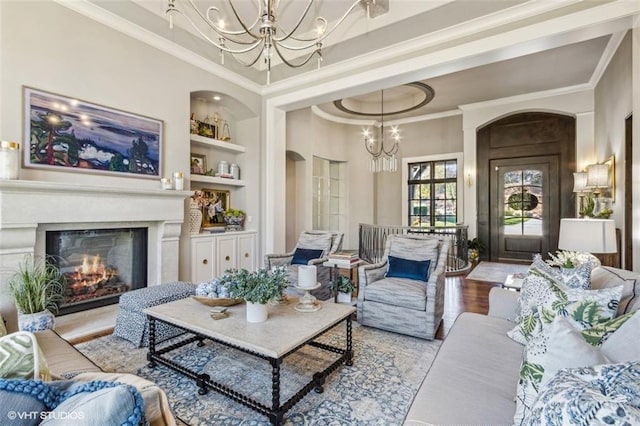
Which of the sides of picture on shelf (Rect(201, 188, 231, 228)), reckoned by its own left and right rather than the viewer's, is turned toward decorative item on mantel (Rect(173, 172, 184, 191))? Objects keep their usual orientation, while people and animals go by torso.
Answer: right

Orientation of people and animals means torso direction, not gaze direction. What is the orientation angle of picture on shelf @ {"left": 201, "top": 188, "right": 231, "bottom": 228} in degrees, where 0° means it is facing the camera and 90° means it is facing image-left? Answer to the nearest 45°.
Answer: approximately 315°

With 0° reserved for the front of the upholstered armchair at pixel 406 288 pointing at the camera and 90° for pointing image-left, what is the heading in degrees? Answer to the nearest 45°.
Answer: approximately 45°

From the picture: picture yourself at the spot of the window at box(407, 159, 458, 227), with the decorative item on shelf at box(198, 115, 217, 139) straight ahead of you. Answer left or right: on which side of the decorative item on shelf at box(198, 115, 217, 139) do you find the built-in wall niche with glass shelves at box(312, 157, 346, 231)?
right

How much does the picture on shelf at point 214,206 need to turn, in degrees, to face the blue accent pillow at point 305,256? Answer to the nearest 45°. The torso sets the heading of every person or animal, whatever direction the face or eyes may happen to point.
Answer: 0° — it already faces it

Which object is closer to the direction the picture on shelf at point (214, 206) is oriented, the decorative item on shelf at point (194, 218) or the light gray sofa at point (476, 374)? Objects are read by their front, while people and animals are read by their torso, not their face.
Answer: the light gray sofa

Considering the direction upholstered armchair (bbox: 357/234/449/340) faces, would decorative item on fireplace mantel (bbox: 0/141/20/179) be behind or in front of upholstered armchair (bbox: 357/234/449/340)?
in front

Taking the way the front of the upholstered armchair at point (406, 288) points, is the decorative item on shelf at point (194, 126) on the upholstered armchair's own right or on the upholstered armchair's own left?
on the upholstered armchair's own right

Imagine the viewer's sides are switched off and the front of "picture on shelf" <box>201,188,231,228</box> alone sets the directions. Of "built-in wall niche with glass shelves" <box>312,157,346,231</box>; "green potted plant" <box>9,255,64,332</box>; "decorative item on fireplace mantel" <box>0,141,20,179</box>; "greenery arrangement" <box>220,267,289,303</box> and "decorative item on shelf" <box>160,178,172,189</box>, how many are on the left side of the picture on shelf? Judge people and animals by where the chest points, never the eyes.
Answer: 1

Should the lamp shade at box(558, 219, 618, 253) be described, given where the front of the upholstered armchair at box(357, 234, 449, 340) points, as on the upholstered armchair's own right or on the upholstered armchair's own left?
on the upholstered armchair's own left

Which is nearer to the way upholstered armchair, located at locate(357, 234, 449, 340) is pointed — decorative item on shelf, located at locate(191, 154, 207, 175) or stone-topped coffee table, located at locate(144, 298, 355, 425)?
the stone-topped coffee table
